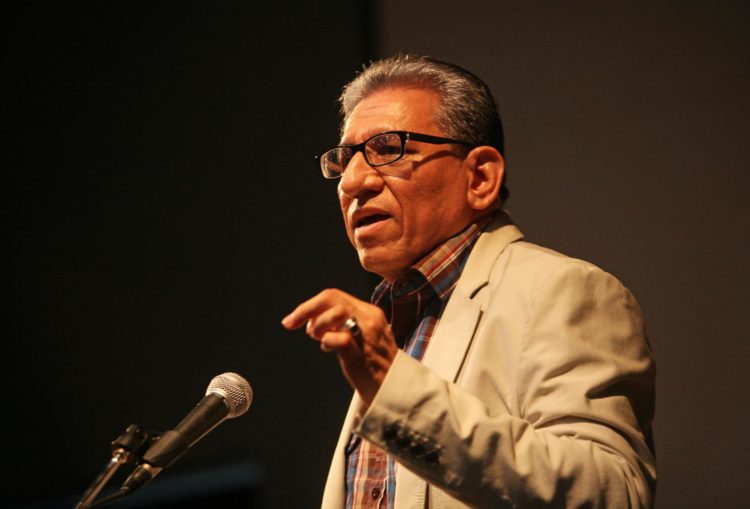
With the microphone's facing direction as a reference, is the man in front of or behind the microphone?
in front

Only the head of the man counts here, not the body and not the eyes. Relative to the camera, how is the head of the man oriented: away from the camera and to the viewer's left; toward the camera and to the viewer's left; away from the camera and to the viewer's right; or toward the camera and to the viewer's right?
toward the camera and to the viewer's left

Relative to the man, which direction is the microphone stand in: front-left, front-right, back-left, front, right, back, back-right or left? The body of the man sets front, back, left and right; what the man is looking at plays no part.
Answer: front

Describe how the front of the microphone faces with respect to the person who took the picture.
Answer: facing to the right of the viewer

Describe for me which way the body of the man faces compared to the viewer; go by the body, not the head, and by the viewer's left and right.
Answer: facing the viewer and to the left of the viewer

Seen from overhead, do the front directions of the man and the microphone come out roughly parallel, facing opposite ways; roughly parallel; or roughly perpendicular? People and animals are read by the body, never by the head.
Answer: roughly parallel, facing opposite ways

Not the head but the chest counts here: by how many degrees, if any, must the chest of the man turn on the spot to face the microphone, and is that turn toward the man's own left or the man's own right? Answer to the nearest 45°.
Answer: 0° — they already face it
